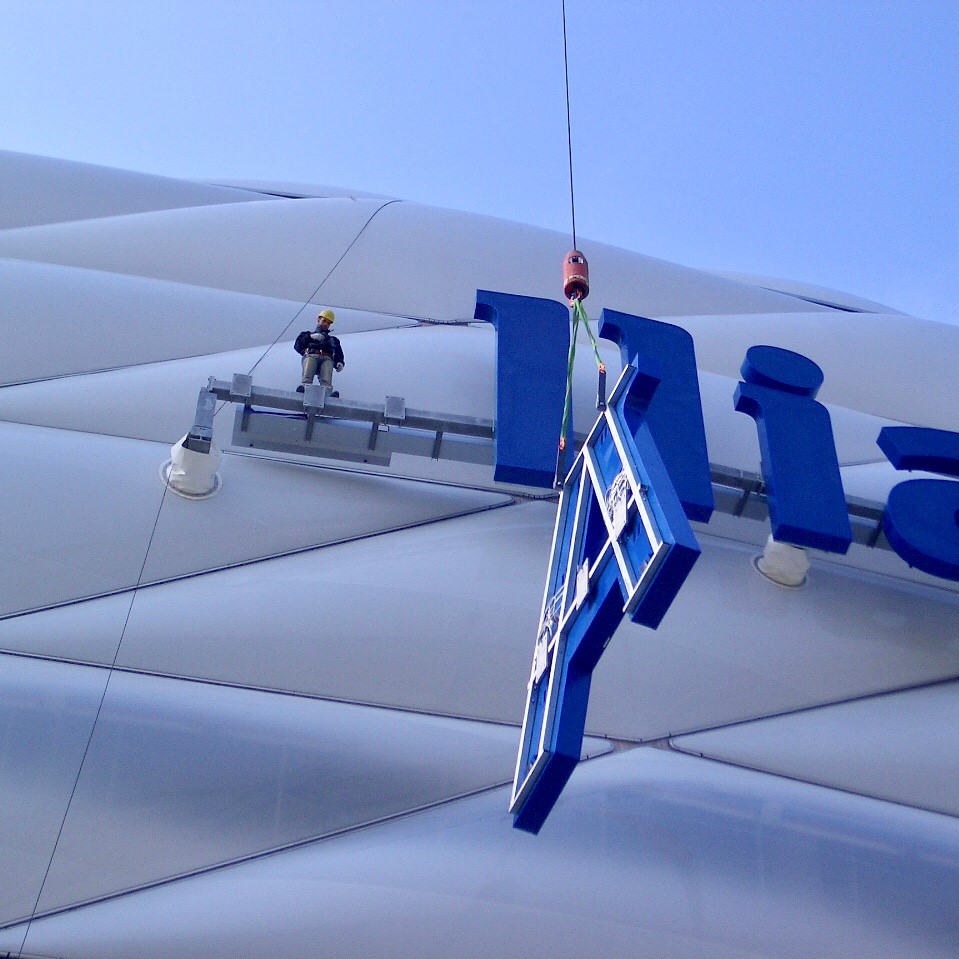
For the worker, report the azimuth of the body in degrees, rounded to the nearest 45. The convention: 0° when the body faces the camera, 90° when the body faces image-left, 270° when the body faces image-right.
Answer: approximately 0°

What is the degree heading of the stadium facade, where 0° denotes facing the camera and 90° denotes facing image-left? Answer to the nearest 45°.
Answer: approximately 0°
